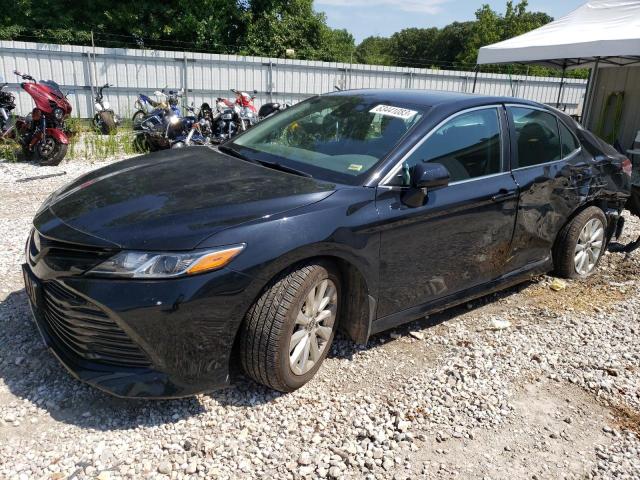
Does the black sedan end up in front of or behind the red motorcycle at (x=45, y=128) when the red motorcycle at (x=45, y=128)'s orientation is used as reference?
in front

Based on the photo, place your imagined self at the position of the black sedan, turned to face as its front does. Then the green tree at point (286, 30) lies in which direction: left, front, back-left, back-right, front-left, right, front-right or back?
back-right

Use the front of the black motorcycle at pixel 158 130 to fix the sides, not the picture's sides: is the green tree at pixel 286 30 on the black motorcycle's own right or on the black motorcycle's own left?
on the black motorcycle's own left

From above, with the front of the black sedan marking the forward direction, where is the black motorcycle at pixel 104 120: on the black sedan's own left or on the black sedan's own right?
on the black sedan's own right

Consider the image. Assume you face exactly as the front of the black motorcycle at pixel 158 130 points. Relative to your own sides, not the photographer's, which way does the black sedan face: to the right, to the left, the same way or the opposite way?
to the right

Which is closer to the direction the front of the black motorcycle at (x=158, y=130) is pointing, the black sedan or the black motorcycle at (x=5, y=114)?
the black sedan

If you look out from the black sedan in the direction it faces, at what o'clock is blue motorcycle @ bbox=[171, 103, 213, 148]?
The blue motorcycle is roughly at 4 o'clock from the black sedan.

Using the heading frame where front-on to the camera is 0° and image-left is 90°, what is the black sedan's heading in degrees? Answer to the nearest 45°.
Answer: approximately 45°

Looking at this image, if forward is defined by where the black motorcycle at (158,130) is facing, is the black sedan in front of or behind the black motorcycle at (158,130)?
in front

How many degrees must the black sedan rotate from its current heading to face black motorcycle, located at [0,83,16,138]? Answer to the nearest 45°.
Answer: approximately 90° to its right

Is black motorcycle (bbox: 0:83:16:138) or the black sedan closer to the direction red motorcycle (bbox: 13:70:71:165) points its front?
the black sedan
